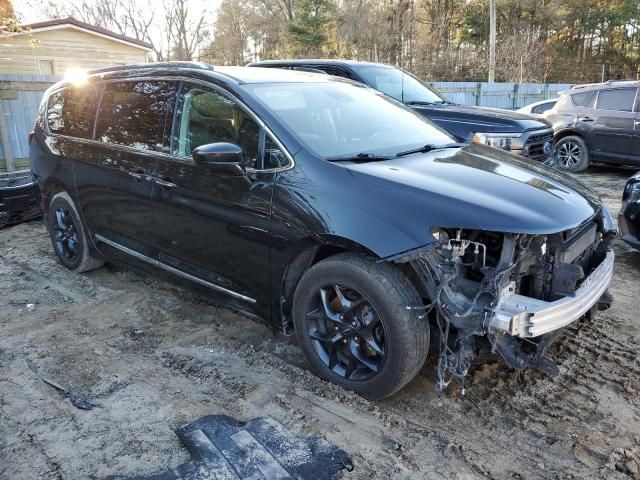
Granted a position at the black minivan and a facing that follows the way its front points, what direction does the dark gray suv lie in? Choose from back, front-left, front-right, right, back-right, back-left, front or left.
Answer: left

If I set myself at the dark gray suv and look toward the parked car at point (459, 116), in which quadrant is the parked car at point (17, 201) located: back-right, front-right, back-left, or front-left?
front-right

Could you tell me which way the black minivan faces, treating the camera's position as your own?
facing the viewer and to the right of the viewer

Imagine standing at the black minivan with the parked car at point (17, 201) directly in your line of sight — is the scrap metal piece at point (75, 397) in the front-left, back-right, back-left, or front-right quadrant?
front-left

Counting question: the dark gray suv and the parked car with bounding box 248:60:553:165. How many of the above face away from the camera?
0

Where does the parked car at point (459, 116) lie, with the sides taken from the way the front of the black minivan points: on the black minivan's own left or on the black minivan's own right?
on the black minivan's own left

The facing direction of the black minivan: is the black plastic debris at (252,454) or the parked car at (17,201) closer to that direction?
the black plastic debris

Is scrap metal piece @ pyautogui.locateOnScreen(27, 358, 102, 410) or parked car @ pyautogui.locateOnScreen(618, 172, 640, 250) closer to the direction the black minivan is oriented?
the parked car

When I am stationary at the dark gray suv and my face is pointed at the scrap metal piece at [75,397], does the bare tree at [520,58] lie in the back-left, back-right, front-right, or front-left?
back-right

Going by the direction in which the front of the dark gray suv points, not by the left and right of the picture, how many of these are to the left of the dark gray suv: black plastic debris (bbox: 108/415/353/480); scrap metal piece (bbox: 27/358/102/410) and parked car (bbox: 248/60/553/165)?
0
